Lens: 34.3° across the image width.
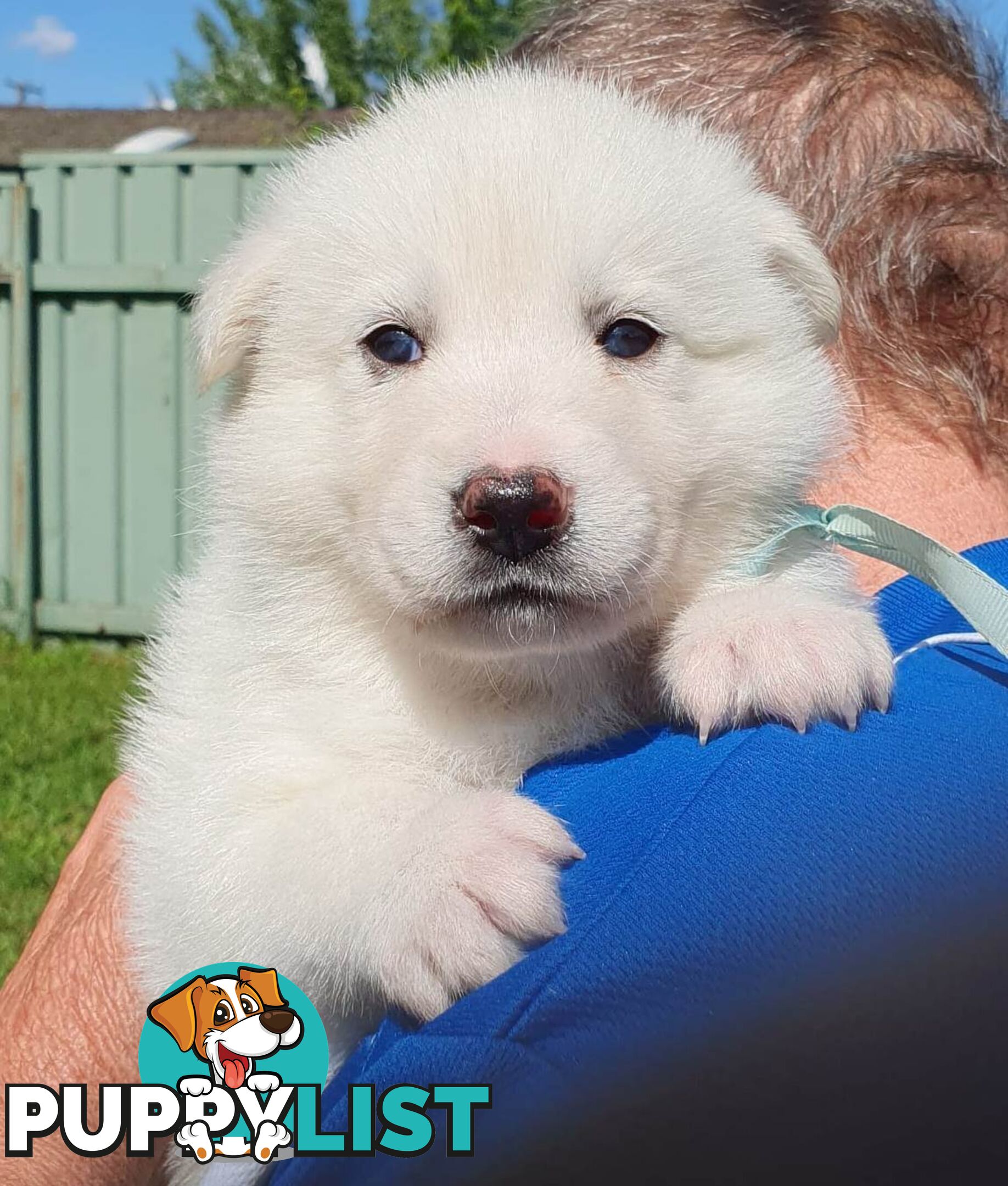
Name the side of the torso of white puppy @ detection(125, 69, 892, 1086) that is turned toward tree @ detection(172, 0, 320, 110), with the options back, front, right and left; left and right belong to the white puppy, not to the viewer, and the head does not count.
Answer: back

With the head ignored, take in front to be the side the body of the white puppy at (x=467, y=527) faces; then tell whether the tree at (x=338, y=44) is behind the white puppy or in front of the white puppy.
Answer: behind

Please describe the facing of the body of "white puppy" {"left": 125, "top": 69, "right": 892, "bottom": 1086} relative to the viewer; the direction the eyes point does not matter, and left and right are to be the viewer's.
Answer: facing the viewer

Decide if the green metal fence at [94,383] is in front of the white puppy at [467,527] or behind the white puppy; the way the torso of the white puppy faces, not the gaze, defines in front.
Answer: behind

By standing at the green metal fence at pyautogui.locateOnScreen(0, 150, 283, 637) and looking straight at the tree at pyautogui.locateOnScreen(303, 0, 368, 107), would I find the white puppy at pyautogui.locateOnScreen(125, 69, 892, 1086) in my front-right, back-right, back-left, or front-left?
back-right

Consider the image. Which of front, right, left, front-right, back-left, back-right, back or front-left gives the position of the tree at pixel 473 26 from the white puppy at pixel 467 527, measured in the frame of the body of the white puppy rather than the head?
back

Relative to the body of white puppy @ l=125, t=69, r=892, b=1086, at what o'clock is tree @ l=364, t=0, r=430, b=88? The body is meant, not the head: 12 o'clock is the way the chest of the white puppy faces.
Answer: The tree is roughly at 6 o'clock from the white puppy.
